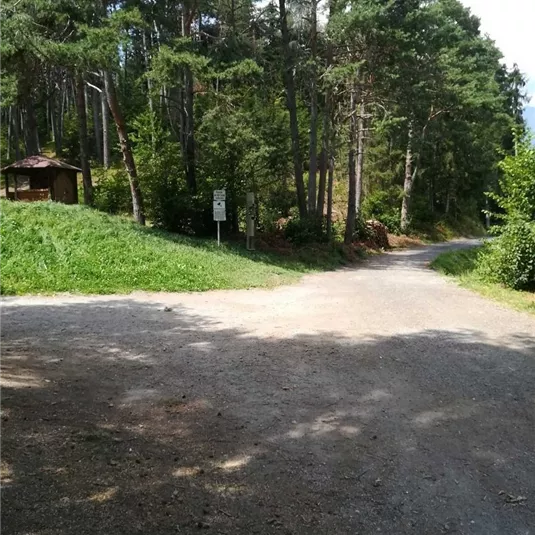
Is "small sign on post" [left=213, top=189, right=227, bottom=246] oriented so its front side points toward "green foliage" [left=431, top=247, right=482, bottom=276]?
no

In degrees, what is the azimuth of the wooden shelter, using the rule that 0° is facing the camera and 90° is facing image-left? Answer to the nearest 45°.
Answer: approximately 0°

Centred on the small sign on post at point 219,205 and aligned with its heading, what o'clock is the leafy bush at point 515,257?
The leafy bush is roughly at 10 o'clock from the small sign on post.

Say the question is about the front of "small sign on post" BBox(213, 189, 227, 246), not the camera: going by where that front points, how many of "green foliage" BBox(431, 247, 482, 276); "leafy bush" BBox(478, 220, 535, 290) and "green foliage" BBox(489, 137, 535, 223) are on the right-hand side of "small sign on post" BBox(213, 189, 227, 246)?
0

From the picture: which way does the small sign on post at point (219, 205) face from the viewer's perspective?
toward the camera

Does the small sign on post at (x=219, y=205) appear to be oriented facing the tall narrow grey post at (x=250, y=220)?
no

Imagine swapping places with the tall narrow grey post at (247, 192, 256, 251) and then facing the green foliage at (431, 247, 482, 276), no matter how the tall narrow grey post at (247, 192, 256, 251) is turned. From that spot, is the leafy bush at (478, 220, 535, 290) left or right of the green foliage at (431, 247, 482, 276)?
right

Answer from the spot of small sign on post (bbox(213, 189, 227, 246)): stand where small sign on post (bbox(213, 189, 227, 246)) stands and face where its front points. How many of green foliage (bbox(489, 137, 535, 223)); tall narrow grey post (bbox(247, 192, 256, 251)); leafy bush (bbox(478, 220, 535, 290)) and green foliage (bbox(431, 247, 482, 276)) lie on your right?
0

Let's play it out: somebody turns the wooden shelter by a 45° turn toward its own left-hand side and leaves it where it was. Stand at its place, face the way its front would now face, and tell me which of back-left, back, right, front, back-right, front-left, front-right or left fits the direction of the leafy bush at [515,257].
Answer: front

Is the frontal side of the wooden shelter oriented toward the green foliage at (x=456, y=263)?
no

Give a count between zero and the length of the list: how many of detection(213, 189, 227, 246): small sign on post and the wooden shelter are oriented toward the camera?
2

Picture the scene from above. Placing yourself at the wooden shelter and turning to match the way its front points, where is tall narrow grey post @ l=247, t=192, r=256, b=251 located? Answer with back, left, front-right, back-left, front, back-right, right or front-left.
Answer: front-left

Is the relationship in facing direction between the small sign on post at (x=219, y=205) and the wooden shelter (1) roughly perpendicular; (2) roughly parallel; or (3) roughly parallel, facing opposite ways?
roughly parallel

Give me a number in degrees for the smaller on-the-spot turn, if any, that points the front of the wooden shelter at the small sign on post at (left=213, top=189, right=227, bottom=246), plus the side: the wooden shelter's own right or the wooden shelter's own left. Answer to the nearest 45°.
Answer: approximately 45° to the wooden shelter's own left
